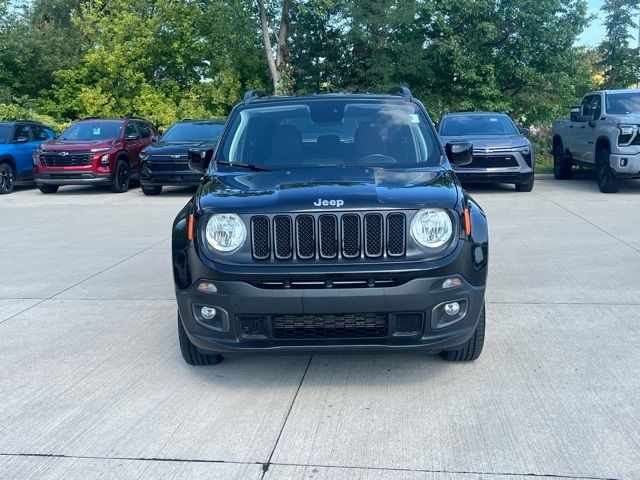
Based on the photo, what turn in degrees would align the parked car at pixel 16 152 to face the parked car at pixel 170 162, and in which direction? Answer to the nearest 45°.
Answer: approximately 90° to its left

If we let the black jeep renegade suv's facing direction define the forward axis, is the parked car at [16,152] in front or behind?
behind

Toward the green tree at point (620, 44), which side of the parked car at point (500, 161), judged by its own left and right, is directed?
back

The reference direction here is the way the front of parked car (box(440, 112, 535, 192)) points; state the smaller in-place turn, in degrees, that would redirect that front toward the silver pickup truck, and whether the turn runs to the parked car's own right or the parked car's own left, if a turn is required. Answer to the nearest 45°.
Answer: approximately 90° to the parked car's own left

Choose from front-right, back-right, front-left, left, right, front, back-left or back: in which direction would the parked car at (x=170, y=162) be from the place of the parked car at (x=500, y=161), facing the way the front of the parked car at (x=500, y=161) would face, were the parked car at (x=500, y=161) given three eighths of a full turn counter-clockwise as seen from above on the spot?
back-left

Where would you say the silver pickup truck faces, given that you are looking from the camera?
facing the viewer and to the right of the viewer

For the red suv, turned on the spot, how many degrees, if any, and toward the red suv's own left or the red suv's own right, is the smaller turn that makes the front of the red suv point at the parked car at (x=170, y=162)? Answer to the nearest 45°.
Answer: approximately 90° to the red suv's own left

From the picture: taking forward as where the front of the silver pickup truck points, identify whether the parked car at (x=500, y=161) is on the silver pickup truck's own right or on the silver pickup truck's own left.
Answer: on the silver pickup truck's own right

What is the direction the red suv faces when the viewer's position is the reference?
facing the viewer and to the left of the viewer

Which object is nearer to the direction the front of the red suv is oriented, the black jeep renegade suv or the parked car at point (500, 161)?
the black jeep renegade suv

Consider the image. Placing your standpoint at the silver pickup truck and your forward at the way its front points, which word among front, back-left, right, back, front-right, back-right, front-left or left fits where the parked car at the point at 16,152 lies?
back-right

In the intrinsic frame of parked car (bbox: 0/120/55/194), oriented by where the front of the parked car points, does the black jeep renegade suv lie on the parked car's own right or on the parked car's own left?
on the parked car's own left

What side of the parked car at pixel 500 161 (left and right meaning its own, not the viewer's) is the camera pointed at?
front
